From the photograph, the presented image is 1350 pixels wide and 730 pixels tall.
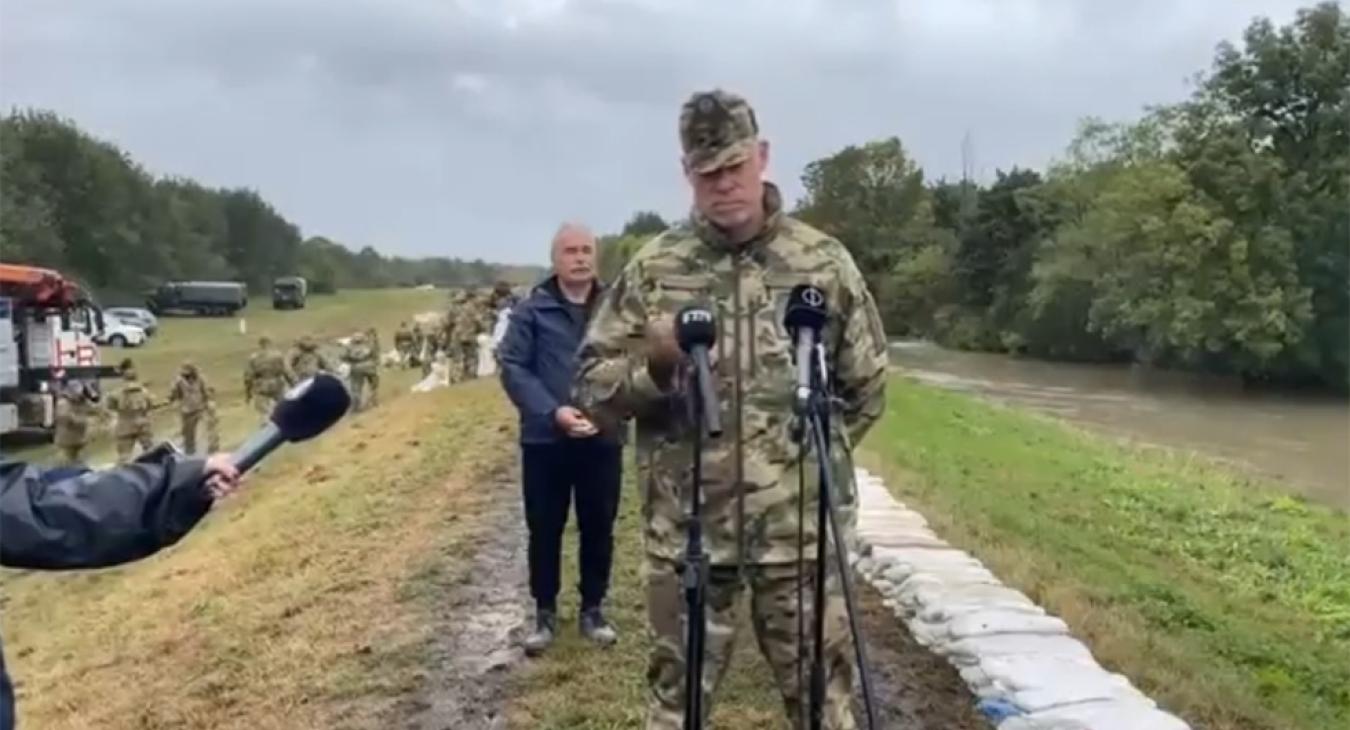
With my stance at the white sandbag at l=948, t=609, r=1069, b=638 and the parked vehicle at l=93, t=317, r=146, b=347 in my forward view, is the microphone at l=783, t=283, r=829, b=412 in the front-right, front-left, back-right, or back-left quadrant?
back-left

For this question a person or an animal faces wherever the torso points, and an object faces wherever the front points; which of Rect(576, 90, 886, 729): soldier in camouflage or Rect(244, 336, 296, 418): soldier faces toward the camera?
the soldier in camouflage

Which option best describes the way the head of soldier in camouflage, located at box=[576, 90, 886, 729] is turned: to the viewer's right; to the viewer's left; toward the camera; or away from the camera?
toward the camera

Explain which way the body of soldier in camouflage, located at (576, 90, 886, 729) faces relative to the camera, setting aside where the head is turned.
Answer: toward the camera

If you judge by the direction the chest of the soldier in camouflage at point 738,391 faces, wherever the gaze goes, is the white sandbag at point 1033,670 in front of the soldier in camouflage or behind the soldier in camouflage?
behind

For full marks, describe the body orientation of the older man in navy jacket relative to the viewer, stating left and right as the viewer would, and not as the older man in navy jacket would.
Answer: facing the viewer and to the right of the viewer
